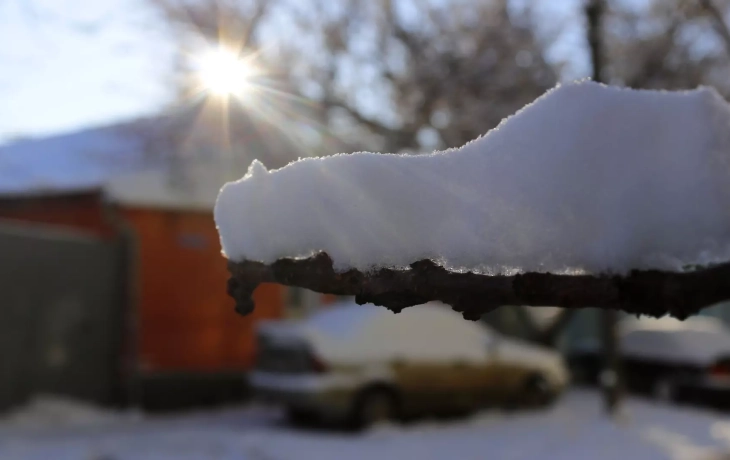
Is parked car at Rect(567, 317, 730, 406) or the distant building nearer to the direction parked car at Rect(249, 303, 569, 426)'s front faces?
the parked car

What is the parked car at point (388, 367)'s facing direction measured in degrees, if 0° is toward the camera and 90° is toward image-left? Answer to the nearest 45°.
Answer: approximately 225°

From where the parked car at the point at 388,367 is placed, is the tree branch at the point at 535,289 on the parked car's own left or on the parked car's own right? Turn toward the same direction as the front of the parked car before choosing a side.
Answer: on the parked car's own right

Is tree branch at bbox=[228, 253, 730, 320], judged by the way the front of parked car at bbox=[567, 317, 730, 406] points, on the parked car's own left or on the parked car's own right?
on the parked car's own left

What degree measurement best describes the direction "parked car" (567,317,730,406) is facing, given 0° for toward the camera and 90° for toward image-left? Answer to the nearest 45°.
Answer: approximately 135°
